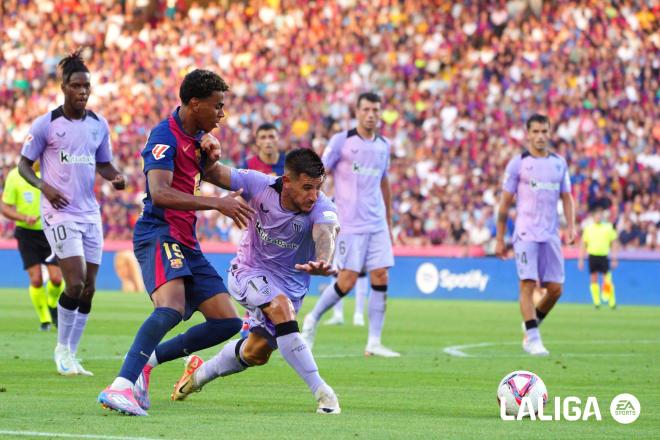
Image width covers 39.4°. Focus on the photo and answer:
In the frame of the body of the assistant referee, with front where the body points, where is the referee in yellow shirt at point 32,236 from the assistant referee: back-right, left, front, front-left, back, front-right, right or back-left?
front-right

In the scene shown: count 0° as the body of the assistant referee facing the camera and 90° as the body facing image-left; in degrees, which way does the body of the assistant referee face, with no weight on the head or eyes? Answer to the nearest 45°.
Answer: approximately 0°

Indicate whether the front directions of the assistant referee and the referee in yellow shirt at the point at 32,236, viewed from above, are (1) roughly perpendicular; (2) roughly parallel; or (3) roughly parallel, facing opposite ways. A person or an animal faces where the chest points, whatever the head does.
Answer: roughly perpendicular
